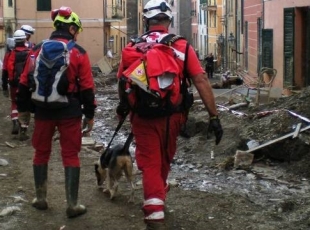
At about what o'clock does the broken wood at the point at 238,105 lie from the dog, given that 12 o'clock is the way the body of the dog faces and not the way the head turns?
The broken wood is roughly at 2 o'clock from the dog.

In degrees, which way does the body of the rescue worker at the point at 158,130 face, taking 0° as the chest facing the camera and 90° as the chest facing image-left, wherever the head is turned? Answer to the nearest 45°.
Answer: approximately 180°

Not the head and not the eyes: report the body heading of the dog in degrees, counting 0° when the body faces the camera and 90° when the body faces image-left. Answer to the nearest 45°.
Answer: approximately 135°

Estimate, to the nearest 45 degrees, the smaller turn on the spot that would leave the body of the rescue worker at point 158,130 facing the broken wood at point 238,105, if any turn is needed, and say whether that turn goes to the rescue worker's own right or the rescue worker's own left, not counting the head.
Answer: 0° — they already face it

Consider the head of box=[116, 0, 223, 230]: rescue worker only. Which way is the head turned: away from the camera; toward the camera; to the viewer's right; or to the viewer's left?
away from the camera

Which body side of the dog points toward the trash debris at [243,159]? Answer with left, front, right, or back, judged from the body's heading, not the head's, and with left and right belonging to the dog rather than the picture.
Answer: right

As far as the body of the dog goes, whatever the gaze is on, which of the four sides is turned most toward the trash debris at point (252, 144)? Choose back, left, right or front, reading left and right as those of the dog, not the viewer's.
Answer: right
